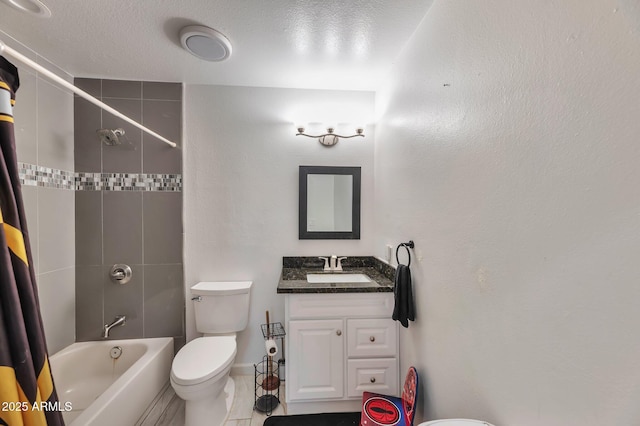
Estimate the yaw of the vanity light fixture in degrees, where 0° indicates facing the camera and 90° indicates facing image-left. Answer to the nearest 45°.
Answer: approximately 0°

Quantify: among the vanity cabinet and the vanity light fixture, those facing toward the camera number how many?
2

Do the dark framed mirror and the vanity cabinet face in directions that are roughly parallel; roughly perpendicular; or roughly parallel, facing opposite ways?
roughly parallel

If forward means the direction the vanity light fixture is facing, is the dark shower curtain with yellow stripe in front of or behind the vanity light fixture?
in front

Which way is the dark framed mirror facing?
toward the camera

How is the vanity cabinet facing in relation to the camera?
toward the camera

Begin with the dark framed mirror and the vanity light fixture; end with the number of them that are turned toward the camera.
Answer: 2

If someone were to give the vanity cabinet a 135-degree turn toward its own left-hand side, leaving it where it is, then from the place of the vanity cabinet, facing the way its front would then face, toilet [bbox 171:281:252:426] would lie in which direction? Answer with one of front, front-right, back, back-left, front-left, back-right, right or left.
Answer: back-left

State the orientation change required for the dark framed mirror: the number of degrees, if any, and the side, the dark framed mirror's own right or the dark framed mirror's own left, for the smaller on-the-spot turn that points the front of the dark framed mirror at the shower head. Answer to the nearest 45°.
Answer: approximately 90° to the dark framed mirror's own right

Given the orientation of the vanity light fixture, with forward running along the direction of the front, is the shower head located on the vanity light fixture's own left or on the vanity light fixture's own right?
on the vanity light fixture's own right

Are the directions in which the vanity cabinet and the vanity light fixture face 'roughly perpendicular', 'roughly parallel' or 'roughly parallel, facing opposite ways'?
roughly parallel
